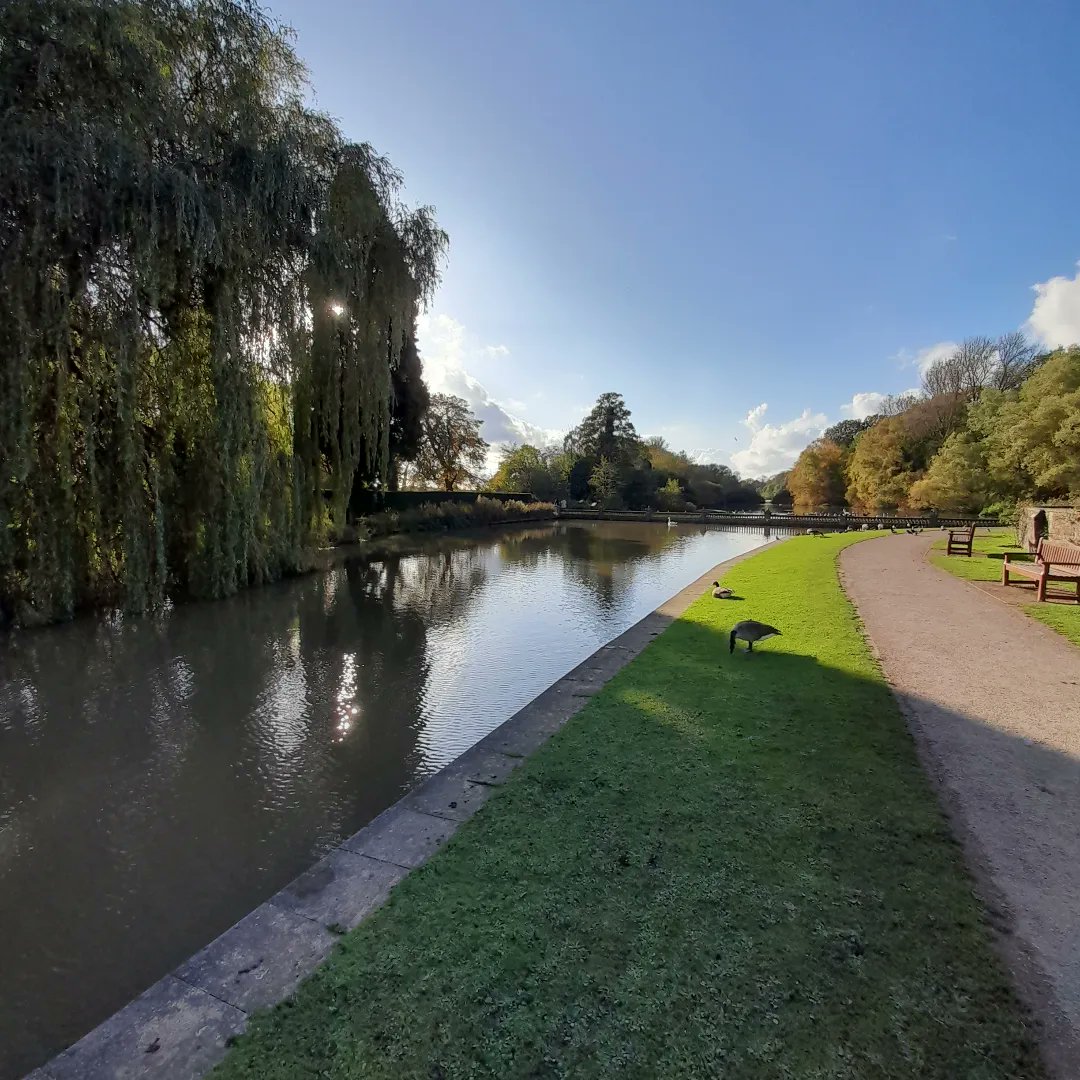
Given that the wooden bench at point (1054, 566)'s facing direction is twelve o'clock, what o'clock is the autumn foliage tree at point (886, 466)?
The autumn foliage tree is roughly at 4 o'clock from the wooden bench.

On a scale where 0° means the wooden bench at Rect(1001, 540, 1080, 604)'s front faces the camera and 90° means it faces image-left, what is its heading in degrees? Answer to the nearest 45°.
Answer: approximately 45°

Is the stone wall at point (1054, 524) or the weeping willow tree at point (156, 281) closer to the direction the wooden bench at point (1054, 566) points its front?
the weeping willow tree

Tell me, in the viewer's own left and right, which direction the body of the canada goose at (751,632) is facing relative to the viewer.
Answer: facing to the left of the viewer

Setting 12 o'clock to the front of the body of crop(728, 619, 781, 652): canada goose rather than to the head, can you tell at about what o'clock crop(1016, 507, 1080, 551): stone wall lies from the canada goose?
The stone wall is roughly at 4 o'clock from the canada goose.

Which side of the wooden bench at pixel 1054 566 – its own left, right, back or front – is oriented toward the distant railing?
right

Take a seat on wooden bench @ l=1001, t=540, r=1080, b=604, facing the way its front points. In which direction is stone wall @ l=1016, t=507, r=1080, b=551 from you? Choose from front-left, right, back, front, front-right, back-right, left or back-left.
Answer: back-right

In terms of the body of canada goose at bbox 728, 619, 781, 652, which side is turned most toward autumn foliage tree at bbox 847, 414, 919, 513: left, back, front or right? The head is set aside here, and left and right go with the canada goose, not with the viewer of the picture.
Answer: right

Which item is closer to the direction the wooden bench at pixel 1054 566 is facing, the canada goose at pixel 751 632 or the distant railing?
the canada goose
